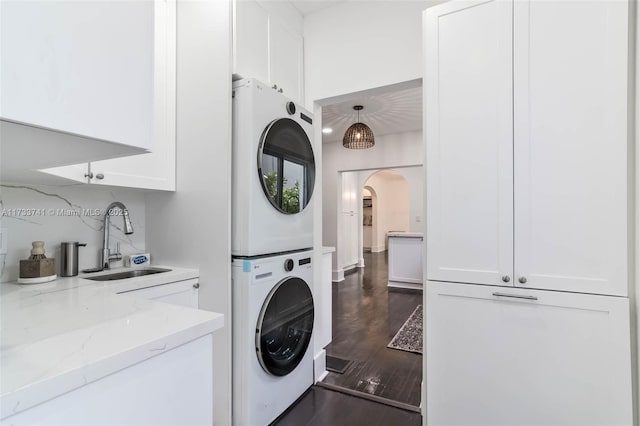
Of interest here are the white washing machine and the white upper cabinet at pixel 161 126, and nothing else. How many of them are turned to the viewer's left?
0

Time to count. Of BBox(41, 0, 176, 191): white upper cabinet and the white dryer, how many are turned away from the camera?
0

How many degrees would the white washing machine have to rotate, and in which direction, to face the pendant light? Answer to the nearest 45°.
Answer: approximately 90° to its left

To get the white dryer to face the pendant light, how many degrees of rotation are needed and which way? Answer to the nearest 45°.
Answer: approximately 90° to its left

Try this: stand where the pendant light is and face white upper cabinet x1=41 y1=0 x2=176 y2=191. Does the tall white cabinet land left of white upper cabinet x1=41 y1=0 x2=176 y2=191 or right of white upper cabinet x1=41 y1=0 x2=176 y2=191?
left

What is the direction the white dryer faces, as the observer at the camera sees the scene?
facing the viewer and to the right of the viewer

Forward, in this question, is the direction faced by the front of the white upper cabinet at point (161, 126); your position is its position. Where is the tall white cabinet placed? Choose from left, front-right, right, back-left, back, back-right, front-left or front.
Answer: front

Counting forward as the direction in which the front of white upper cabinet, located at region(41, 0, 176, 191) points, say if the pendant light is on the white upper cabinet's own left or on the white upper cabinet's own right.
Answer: on the white upper cabinet's own left

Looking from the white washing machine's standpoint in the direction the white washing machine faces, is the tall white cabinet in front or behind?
in front
